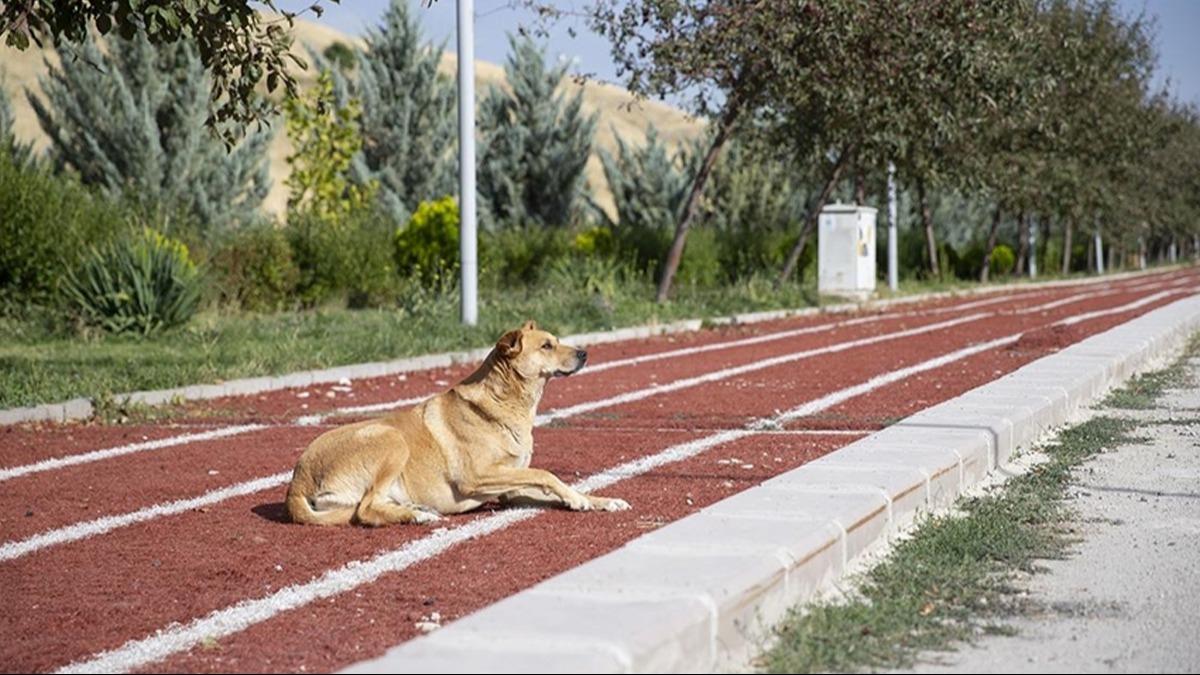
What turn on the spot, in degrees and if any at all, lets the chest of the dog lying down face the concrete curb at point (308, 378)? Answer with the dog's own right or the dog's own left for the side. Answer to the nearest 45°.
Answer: approximately 90° to the dog's own left

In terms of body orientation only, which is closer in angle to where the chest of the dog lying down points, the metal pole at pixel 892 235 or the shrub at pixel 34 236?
the metal pole

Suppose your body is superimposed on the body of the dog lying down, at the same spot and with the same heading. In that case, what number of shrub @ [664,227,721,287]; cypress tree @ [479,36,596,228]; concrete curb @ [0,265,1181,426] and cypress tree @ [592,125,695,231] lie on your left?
4

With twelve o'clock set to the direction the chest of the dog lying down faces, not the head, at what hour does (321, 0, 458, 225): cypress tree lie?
The cypress tree is roughly at 9 o'clock from the dog lying down.

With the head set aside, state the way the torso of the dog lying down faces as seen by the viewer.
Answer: to the viewer's right

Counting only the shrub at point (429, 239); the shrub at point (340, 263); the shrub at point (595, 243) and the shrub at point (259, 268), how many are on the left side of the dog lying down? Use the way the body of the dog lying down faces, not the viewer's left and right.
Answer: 4

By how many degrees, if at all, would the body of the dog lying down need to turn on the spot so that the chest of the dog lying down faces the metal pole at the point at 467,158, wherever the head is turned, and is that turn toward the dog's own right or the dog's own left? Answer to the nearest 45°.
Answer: approximately 90° to the dog's own left

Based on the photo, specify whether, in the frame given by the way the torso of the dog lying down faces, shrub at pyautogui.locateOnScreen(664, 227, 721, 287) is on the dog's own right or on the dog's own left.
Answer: on the dog's own left

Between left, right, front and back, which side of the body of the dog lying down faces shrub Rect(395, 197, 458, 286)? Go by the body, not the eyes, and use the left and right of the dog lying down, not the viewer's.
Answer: left

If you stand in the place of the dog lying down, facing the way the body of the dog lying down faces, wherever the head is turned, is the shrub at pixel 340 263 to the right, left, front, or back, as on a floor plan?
left
